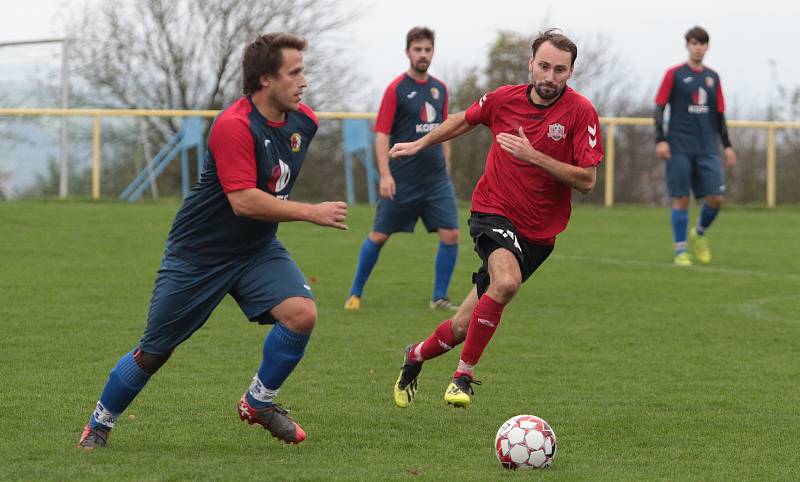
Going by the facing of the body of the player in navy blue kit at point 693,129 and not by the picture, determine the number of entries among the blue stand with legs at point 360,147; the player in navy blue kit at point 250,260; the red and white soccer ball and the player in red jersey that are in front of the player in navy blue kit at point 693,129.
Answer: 3

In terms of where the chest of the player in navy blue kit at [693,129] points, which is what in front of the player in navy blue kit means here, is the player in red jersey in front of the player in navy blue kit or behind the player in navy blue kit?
in front

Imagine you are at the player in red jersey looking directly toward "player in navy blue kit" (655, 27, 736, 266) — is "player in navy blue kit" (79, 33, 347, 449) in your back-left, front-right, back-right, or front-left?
back-left

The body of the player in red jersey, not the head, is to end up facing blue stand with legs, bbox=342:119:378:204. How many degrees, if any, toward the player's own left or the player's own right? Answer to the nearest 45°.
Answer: approximately 180°

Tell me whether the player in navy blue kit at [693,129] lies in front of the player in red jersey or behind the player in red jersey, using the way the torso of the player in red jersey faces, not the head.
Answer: behind

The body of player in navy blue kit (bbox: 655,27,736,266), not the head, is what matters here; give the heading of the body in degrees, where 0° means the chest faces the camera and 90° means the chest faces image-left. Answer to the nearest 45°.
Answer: approximately 0°

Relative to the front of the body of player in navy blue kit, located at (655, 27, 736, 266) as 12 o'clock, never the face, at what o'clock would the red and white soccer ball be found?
The red and white soccer ball is roughly at 12 o'clock from the player in navy blue kit.

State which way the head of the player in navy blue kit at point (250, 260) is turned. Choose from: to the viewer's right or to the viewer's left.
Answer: to the viewer's right

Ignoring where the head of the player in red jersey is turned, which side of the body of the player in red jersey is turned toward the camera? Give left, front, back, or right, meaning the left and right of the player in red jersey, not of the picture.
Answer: front

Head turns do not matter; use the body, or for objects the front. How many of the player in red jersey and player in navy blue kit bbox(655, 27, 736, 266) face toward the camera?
2

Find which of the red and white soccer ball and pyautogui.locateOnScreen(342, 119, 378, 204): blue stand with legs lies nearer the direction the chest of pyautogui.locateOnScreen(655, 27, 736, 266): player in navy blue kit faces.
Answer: the red and white soccer ball

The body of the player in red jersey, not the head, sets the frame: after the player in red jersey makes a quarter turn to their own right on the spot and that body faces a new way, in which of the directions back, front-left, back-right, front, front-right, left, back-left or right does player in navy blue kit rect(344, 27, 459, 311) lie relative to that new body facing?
right
